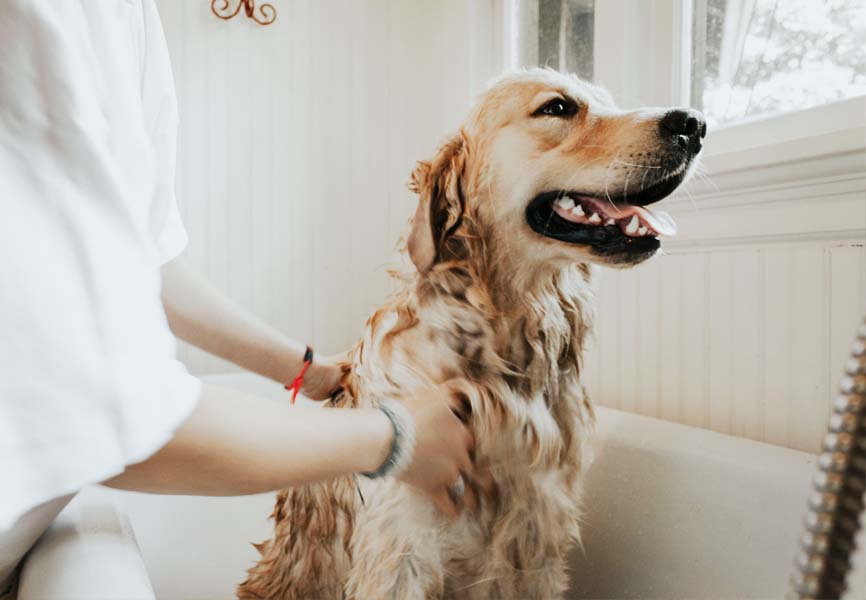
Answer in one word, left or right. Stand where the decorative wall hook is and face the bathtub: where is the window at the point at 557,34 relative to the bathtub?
left

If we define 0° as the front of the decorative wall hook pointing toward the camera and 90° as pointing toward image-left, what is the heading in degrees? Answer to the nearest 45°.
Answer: approximately 0°

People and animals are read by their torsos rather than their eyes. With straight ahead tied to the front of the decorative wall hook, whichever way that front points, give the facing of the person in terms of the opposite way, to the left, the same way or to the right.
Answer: to the left

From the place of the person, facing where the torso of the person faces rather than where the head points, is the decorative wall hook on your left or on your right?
on your left

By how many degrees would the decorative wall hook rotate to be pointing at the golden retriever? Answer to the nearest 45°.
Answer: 0° — it already faces it

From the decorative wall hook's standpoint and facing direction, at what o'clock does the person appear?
The person is roughly at 12 o'clock from the decorative wall hook.

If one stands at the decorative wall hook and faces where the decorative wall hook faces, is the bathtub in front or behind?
in front

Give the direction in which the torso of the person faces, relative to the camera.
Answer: to the viewer's right
